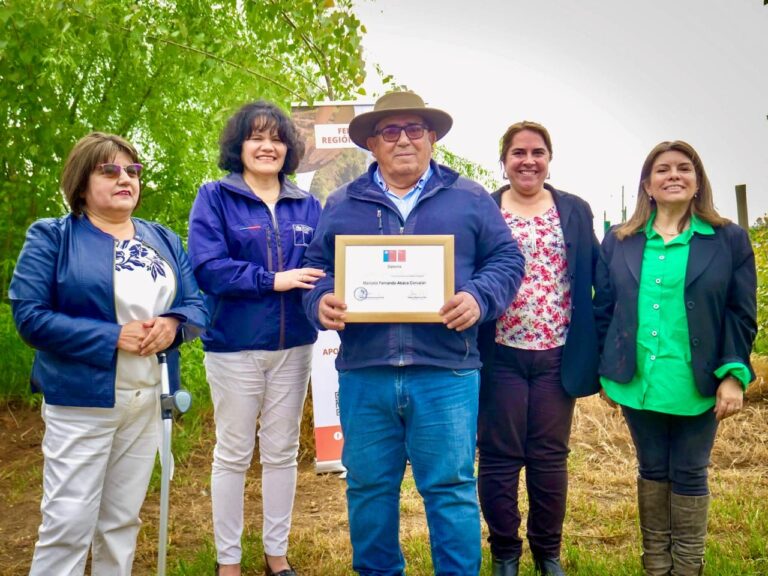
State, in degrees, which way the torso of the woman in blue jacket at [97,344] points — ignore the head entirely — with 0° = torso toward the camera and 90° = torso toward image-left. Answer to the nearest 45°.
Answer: approximately 315°

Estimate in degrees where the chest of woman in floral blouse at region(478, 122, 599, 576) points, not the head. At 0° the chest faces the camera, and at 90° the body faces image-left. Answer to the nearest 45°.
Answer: approximately 0°

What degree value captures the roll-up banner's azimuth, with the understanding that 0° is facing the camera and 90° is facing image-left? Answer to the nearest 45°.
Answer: approximately 0°

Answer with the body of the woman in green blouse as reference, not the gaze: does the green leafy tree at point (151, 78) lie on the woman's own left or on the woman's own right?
on the woman's own right

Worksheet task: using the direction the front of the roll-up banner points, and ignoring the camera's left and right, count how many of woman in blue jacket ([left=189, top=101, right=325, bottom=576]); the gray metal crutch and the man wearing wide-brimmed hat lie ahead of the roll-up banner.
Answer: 3

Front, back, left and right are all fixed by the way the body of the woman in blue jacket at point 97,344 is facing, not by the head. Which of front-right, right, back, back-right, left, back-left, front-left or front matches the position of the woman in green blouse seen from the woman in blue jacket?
front-left

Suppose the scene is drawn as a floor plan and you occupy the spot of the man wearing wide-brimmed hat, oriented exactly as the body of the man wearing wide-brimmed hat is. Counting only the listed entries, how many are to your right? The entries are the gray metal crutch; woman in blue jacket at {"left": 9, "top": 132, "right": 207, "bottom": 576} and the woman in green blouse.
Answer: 2

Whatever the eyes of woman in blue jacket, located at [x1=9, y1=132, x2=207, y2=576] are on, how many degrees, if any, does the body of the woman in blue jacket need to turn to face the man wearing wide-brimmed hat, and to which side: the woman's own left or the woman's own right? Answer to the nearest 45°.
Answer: approximately 45° to the woman's own left
